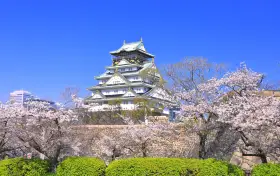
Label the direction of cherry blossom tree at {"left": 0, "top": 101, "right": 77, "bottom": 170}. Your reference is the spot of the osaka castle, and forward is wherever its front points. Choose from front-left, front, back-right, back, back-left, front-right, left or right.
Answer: front-right
